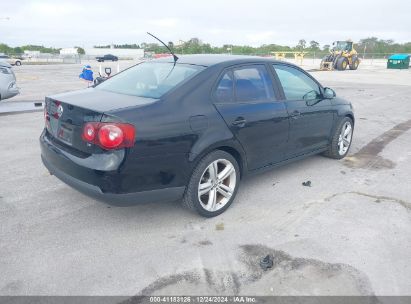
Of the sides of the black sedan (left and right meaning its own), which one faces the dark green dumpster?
front

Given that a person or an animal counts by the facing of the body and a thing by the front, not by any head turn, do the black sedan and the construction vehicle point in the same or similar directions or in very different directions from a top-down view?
very different directions

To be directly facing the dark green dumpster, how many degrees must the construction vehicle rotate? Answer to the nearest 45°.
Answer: approximately 180°

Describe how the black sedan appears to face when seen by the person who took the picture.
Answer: facing away from the viewer and to the right of the viewer

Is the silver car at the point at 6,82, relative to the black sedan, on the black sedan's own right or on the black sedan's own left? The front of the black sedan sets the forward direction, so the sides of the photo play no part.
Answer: on the black sedan's own left

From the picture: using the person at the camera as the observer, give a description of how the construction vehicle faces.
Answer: facing the viewer and to the left of the viewer

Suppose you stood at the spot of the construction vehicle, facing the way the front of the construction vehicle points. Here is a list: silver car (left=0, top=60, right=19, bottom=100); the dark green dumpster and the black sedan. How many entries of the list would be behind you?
1

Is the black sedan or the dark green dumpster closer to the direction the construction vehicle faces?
the black sedan

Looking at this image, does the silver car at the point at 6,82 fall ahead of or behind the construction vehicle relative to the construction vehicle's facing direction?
ahead
